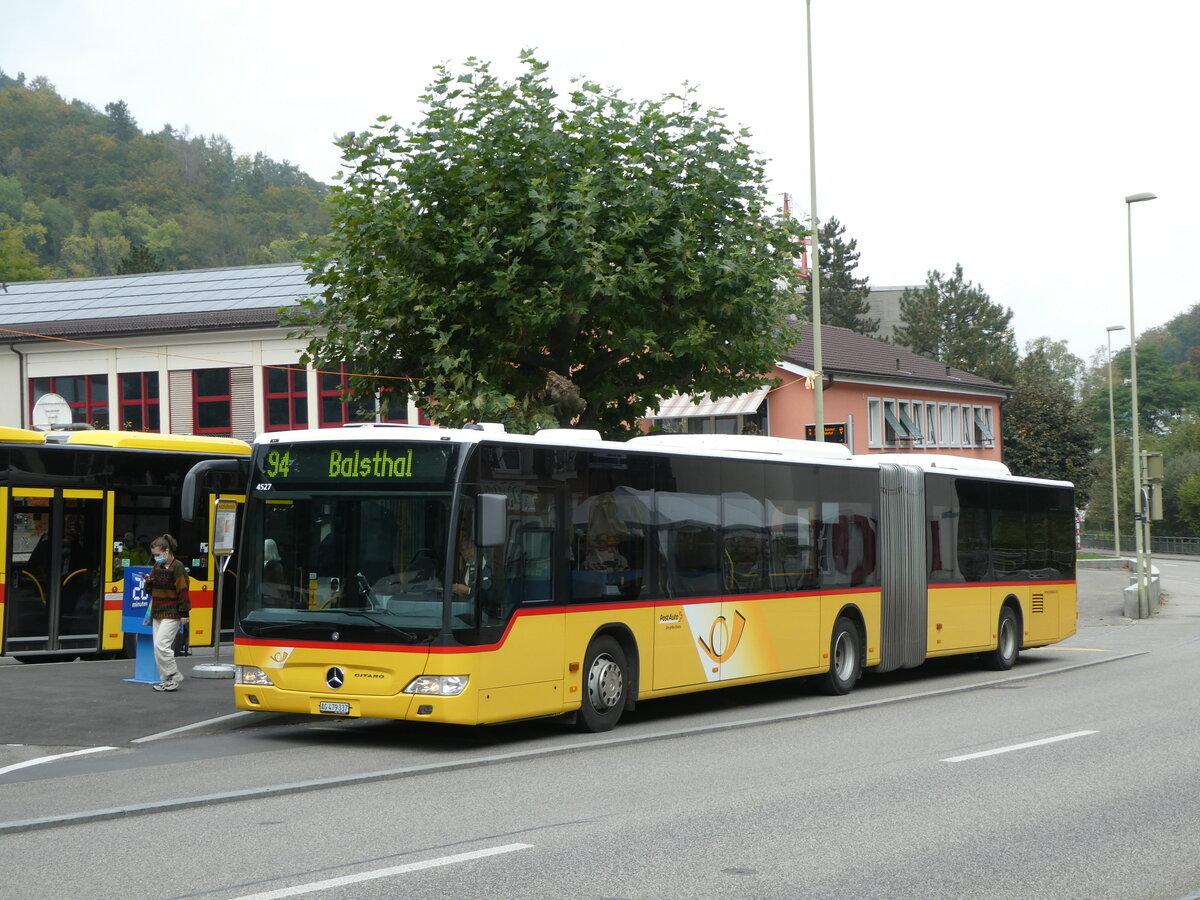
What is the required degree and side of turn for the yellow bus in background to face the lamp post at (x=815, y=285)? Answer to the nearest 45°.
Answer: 0° — it already faces it

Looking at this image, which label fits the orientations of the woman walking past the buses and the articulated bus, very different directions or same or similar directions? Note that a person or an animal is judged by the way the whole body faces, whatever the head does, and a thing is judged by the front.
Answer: same or similar directions

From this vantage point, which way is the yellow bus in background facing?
to the viewer's right

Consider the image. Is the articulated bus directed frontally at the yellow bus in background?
no

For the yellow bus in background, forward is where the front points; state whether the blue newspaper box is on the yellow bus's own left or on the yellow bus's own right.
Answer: on the yellow bus's own right

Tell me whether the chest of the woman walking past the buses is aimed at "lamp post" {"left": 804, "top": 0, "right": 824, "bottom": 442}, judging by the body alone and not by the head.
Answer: no

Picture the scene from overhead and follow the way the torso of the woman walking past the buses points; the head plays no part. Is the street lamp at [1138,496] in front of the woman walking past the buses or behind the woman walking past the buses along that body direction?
behind

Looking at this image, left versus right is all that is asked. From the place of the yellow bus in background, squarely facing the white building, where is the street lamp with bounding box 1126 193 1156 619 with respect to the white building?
right

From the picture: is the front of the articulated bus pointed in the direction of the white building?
no

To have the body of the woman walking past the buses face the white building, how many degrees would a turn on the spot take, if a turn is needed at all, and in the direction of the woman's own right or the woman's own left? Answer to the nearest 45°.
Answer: approximately 135° to the woman's own right

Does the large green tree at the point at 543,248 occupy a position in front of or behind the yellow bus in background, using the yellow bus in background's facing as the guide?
in front

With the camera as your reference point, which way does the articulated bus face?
facing the viewer and to the left of the viewer

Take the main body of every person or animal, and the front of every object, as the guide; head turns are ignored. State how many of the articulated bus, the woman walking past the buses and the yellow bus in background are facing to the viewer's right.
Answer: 1
